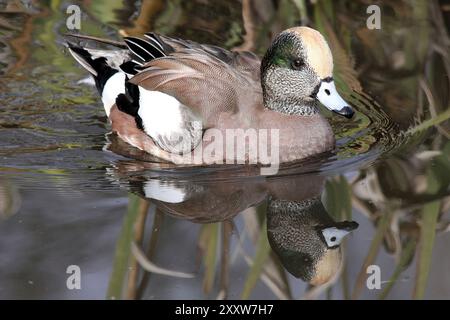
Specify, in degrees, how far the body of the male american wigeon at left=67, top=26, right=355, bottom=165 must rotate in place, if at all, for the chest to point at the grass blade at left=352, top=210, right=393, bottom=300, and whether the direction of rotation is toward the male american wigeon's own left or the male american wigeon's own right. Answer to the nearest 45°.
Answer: approximately 45° to the male american wigeon's own right

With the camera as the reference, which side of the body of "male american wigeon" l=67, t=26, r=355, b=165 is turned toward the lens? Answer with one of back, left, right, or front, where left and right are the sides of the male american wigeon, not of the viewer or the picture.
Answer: right

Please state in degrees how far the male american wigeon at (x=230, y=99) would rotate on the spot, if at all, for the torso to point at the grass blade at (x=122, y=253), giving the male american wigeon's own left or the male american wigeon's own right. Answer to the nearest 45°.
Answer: approximately 135° to the male american wigeon's own right

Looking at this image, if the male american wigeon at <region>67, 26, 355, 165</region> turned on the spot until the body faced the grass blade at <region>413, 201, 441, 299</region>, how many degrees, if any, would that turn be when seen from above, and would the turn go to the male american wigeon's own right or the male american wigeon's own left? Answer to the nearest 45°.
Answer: approximately 45° to the male american wigeon's own right
